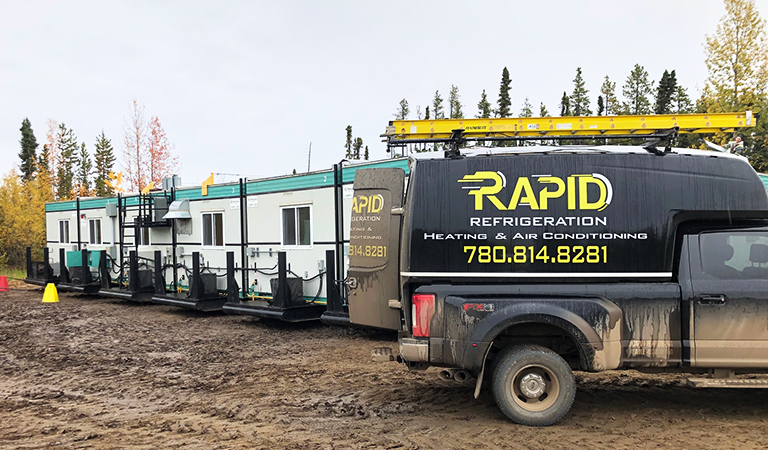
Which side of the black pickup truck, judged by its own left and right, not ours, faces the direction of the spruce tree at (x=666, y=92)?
left

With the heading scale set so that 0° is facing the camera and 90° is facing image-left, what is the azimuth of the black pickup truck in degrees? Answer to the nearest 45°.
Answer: approximately 270°

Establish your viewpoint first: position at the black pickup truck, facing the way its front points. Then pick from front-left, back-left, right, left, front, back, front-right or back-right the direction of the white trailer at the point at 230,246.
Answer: back-left

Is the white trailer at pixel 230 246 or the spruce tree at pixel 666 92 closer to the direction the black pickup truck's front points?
the spruce tree
